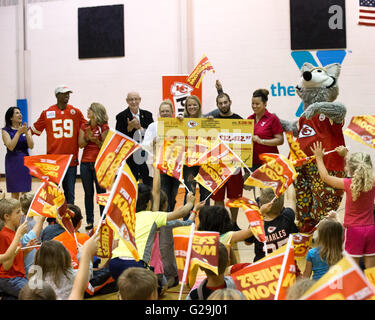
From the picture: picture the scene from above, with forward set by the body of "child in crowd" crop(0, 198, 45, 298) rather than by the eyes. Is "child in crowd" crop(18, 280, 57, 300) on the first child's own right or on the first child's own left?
on the first child's own right

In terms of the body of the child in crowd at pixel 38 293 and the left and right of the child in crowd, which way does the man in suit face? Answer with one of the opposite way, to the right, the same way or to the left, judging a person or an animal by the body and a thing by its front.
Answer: the opposite way

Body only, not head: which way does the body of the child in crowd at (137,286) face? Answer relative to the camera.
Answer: away from the camera

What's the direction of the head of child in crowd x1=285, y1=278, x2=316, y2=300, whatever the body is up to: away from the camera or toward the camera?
away from the camera

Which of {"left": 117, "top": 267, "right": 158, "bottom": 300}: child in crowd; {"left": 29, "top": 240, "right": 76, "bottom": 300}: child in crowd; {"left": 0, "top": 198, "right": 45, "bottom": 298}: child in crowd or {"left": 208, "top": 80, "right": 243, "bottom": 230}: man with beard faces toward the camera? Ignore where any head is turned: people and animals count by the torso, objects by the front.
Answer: the man with beard

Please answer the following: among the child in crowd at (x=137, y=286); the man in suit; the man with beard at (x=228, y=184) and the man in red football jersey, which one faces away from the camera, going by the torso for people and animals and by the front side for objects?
the child in crowd

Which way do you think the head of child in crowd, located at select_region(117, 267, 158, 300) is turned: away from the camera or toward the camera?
away from the camera

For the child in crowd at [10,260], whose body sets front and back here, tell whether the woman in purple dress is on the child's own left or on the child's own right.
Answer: on the child's own left

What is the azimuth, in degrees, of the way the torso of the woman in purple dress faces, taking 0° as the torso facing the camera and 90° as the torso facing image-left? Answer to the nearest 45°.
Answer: approximately 315°

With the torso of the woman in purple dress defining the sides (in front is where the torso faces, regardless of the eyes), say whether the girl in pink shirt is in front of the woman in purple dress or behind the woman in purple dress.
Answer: in front
